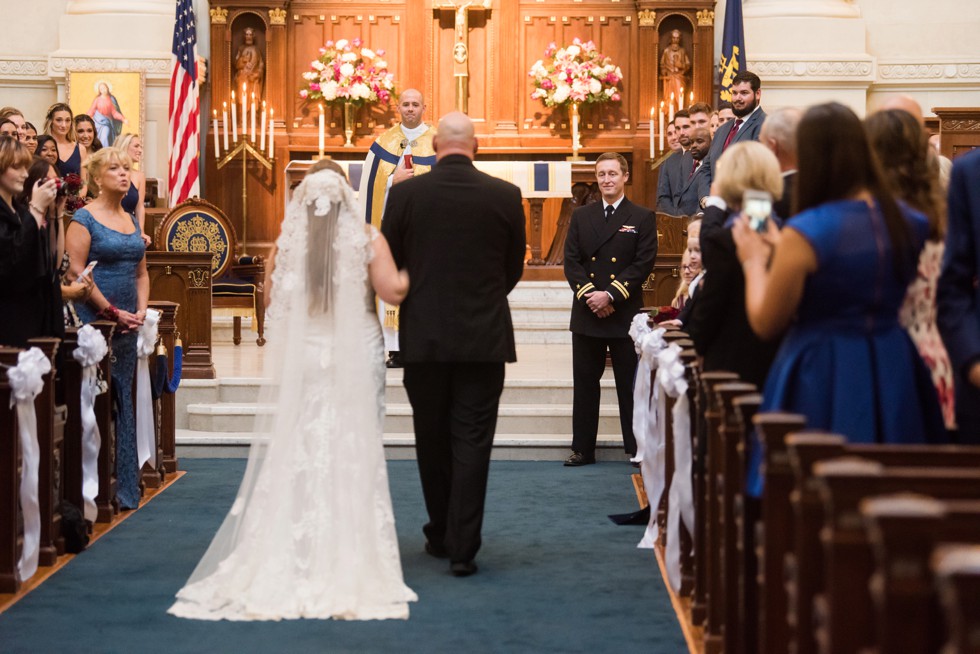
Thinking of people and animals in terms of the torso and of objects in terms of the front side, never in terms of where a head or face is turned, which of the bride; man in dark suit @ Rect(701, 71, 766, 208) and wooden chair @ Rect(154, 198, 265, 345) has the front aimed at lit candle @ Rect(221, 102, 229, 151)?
the bride

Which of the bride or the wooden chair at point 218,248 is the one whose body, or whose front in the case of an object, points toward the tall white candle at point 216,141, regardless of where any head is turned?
the bride

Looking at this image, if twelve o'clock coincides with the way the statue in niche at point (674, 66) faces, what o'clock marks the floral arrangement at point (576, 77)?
The floral arrangement is roughly at 2 o'clock from the statue in niche.

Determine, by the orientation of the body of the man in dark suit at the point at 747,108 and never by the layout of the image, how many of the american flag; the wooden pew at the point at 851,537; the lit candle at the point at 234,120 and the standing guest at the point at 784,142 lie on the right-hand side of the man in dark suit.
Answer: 2

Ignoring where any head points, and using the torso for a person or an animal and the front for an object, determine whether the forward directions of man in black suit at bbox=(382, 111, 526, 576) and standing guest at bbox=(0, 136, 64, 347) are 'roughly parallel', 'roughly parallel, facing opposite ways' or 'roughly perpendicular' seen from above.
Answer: roughly perpendicular

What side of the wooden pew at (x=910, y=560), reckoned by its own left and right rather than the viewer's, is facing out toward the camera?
back

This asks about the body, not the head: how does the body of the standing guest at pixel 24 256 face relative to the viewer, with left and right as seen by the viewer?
facing to the right of the viewer

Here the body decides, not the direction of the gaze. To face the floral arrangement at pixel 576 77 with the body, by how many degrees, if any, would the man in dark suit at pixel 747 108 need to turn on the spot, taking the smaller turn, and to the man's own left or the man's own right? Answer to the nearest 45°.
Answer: approximately 135° to the man's own right

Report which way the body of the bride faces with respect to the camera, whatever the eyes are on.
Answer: away from the camera

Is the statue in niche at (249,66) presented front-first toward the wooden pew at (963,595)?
yes

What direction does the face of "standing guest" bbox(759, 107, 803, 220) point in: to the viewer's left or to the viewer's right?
to the viewer's left

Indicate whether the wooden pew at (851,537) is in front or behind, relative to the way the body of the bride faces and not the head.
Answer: behind
